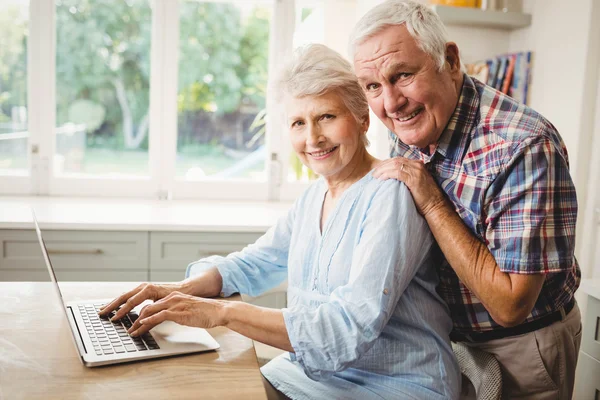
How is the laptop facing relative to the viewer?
to the viewer's right

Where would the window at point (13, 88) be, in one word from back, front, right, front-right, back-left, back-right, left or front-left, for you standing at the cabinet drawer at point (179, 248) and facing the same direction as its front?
back-right

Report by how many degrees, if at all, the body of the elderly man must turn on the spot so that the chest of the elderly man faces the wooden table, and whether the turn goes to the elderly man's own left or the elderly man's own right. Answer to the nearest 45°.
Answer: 0° — they already face it

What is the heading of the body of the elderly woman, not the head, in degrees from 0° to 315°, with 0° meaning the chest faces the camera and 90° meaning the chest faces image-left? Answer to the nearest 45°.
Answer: approximately 45°

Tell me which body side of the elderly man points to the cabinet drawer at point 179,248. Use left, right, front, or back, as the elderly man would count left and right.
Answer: right

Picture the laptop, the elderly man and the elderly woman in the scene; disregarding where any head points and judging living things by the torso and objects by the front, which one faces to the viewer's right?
the laptop
